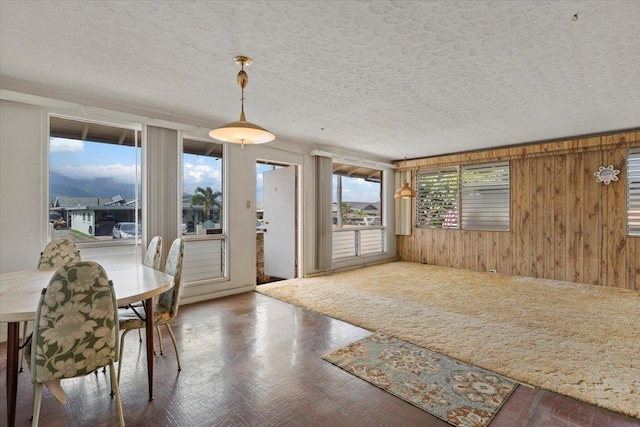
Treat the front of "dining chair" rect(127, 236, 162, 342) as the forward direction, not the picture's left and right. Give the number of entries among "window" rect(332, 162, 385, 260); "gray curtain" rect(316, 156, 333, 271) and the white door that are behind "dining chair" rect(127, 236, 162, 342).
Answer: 3

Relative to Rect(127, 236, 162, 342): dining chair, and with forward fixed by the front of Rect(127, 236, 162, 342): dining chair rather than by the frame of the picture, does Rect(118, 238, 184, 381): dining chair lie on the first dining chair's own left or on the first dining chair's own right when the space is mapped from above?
on the first dining chair's own left

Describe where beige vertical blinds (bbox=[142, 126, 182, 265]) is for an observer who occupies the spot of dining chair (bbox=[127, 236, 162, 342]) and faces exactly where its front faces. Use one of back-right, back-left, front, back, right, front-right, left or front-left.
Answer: back-right

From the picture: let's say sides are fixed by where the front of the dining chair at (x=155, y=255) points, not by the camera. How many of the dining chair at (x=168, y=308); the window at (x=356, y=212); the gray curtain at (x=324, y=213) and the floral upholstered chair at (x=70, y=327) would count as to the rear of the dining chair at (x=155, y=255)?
2

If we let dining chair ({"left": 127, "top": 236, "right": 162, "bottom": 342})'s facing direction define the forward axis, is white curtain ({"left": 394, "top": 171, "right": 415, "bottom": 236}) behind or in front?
behind

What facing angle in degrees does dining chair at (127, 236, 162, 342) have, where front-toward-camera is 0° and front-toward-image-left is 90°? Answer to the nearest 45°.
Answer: approximately 45°

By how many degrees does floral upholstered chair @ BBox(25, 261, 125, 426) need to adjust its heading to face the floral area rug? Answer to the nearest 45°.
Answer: approximately 90° to its right

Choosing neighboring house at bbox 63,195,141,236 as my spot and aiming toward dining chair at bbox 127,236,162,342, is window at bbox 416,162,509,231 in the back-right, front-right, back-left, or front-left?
front-left

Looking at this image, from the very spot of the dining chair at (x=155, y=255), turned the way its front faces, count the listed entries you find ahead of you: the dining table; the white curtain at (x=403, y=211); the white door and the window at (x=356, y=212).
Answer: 1

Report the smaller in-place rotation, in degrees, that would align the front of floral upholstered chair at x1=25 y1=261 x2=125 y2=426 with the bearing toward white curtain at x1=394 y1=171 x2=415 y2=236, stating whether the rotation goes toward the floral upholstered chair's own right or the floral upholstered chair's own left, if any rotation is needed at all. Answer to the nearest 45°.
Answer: approximately 45° to the floral upholstered chair's own right

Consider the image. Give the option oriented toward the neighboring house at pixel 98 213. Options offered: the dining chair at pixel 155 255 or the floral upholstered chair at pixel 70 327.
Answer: the floral upholstered chair

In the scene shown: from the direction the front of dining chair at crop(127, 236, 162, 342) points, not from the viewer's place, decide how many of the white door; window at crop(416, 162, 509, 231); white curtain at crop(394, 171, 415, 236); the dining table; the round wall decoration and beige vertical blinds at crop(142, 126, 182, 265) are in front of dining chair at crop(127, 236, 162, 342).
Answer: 1

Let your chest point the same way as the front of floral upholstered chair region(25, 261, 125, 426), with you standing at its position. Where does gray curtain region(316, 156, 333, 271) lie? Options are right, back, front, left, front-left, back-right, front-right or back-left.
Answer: front-right

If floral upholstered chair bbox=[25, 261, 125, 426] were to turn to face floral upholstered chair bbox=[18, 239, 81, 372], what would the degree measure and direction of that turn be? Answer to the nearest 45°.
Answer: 0° — it already faces it

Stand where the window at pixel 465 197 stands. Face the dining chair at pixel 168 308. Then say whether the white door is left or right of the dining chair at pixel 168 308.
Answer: right

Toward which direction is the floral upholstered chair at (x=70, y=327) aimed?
away from the camera

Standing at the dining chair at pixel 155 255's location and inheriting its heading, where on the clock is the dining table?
The dining table is roughly at 12 o'clock from the dining chair.

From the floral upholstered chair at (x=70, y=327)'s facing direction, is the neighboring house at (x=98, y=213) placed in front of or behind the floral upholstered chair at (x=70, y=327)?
in front

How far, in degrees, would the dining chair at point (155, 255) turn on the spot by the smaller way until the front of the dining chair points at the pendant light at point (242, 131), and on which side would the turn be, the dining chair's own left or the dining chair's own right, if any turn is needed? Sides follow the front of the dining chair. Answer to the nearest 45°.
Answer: approximately 90° to the dining chair's own left
